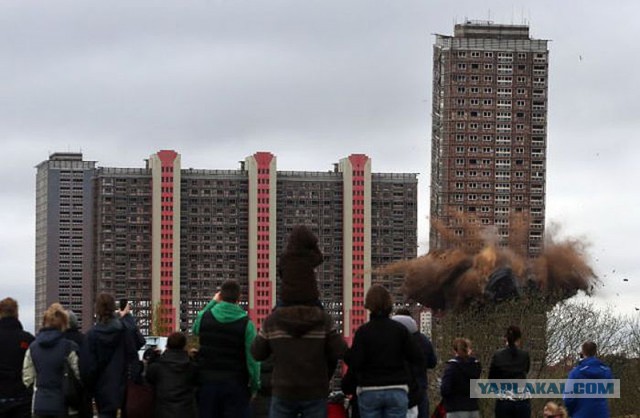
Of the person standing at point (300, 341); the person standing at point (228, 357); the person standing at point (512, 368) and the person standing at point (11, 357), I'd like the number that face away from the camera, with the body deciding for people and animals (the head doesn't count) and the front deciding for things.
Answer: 4

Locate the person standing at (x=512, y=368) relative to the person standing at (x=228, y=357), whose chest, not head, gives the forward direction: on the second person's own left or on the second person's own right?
on the second person's own right

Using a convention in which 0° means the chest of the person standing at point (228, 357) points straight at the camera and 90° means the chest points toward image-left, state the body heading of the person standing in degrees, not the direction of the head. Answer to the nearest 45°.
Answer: approximately 180°

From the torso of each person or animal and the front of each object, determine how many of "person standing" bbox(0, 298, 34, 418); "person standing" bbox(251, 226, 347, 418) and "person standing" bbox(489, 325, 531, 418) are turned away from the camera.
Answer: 3

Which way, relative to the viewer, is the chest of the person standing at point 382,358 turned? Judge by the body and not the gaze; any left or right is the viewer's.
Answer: facing away from the viewer

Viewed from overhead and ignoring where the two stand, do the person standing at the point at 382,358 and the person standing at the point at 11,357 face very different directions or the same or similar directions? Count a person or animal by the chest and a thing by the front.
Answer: same or similar directions

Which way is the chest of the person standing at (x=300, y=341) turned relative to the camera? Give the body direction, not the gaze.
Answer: away from the camera

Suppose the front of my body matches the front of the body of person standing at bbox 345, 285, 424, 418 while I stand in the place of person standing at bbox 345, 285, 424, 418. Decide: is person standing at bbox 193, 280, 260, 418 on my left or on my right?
on my left

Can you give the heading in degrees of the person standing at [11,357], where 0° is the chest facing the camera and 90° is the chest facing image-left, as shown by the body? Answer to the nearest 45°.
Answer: approximately 180°

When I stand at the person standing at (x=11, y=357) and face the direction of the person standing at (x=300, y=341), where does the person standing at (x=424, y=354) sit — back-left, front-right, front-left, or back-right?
front-left

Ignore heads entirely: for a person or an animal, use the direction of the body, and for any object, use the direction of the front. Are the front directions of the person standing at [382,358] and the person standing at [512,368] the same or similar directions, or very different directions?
same or similar directions

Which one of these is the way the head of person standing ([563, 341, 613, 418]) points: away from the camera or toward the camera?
away from the camera

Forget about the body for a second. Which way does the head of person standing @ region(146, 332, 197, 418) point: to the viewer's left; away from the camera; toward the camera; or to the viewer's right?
away from the camera

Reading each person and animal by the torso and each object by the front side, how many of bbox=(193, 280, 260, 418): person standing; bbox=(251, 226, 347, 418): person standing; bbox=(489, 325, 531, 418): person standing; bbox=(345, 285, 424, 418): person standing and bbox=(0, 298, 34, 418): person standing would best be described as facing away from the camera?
5

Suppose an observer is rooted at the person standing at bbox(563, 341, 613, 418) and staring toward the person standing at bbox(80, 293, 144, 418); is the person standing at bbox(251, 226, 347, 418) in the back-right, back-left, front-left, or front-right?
front-left

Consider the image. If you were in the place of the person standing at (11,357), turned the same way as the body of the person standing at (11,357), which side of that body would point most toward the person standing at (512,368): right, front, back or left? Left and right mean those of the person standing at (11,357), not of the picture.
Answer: right

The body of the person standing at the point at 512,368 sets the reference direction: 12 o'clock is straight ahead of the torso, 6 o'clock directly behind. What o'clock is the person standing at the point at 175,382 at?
the person standing at the point at 175,382 is roughly at 8 o'clock from the person standing at the point at 512,368.
